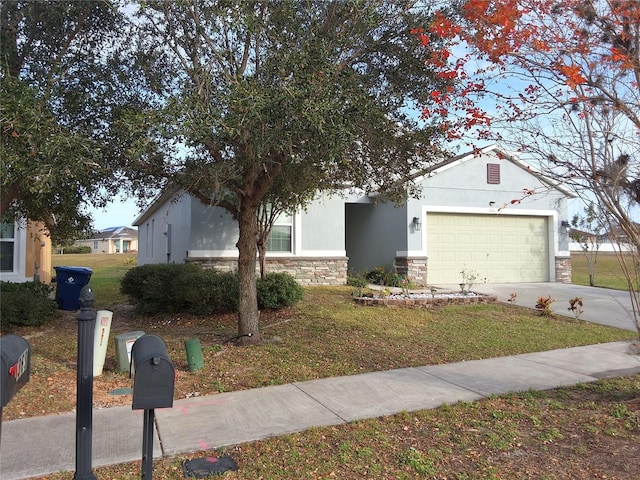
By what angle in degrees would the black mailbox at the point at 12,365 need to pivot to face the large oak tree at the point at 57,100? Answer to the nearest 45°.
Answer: approximately 135° to its right

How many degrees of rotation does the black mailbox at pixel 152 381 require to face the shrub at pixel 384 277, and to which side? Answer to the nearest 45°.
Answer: approximately 135° to its left

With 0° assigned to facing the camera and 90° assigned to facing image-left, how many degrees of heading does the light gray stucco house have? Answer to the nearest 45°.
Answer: approximately 0°

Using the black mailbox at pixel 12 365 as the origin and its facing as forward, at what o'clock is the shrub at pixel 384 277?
The shrub is roughly at 6 o'clock from the black mailbox.

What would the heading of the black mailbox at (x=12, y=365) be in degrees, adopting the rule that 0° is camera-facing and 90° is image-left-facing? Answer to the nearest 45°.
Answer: approximately 45°

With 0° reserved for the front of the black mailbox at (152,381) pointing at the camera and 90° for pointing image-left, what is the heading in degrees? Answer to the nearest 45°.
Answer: approximately 0°

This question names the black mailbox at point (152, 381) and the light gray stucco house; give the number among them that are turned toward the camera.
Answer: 2

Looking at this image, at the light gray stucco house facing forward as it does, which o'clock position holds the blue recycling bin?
The blue recycling bin is roughly at 2 o'clock from the light gray stucco house.

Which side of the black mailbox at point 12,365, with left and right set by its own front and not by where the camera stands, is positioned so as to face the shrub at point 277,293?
back
